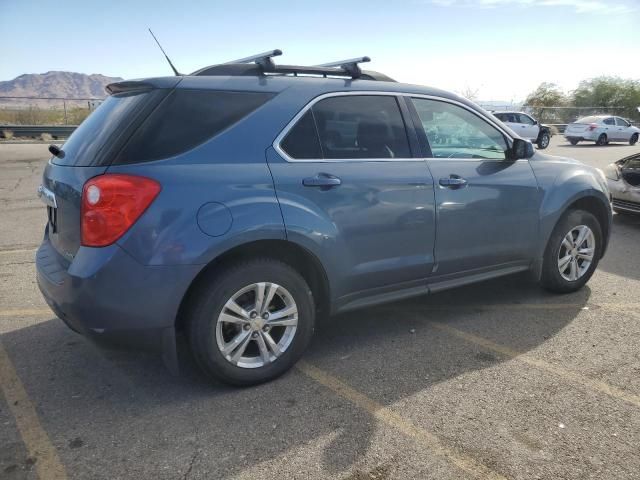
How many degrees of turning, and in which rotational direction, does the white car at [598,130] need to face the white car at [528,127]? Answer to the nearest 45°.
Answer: approximately 180°

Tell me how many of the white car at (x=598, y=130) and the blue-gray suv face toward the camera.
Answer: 0

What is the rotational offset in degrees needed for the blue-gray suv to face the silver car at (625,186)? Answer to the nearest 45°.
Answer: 0° — it already faces it

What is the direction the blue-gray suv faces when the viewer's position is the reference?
facing away from the viewer and to the right of the viewer

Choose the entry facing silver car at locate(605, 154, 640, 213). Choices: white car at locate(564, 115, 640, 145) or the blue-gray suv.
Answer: the blue-gray suv

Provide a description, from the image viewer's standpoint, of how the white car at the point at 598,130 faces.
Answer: facing away from the viewer and to the right of the viewer

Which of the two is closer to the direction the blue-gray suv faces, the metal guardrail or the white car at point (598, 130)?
the white car

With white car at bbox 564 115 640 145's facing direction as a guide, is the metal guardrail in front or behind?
behind

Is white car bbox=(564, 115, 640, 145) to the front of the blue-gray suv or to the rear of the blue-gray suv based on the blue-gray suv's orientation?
to the front
